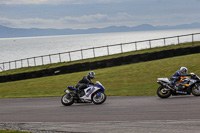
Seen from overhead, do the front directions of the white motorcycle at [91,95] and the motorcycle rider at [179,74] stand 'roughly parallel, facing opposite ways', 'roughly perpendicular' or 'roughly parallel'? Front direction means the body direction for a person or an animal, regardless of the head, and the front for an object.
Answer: roughly parallel

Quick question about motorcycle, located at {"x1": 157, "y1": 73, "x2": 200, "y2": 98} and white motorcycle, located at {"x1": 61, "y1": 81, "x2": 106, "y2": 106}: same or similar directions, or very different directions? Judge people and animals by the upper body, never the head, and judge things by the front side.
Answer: same or similar directions
